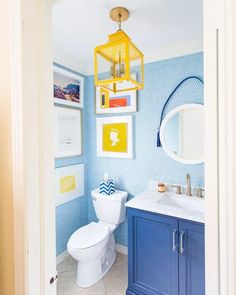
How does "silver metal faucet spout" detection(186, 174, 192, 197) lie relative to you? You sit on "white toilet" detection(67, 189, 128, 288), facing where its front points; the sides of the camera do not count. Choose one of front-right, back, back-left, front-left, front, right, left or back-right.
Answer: back-left

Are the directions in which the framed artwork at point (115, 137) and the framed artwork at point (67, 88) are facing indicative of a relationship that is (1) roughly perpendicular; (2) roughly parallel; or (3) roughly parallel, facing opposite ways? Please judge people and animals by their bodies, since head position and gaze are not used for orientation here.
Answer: roughly perpendicular

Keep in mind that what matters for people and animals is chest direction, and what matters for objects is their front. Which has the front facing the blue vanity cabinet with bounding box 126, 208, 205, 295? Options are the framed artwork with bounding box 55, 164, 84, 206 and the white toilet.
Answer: the framed artwork

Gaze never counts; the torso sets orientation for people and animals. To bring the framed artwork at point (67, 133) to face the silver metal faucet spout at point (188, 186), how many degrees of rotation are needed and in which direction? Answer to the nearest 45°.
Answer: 0° — it already faces it

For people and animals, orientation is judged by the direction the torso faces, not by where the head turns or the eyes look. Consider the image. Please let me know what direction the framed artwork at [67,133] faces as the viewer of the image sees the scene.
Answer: facing the viewer and to the right of the viewer

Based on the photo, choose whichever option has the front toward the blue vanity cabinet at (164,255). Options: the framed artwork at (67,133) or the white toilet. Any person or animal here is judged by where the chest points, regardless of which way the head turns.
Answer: the framed artwork

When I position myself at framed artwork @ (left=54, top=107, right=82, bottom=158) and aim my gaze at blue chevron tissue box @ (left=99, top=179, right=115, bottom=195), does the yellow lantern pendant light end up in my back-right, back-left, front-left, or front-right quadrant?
front-right

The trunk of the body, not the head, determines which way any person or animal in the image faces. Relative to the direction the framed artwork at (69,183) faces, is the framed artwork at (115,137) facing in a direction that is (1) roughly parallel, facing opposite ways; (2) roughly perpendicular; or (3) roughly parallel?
roughly perpendicular

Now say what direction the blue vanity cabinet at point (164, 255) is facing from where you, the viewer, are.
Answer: facing the viewer and to the left of the viewer

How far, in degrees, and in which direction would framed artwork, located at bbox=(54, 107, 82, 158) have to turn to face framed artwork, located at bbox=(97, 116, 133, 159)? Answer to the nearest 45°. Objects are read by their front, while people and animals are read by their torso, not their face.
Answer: approximately 45° to its left

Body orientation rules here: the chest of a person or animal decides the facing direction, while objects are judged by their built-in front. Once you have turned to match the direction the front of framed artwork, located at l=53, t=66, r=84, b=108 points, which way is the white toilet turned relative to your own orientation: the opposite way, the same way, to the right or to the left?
to the right

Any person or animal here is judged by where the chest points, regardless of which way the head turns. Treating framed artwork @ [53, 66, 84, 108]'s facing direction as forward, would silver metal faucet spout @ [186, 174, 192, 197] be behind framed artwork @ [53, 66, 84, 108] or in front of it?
in front

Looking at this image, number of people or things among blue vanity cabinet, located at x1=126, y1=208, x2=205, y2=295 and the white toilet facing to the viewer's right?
0

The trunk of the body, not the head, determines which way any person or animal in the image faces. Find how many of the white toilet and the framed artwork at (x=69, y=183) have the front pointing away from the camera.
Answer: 0
